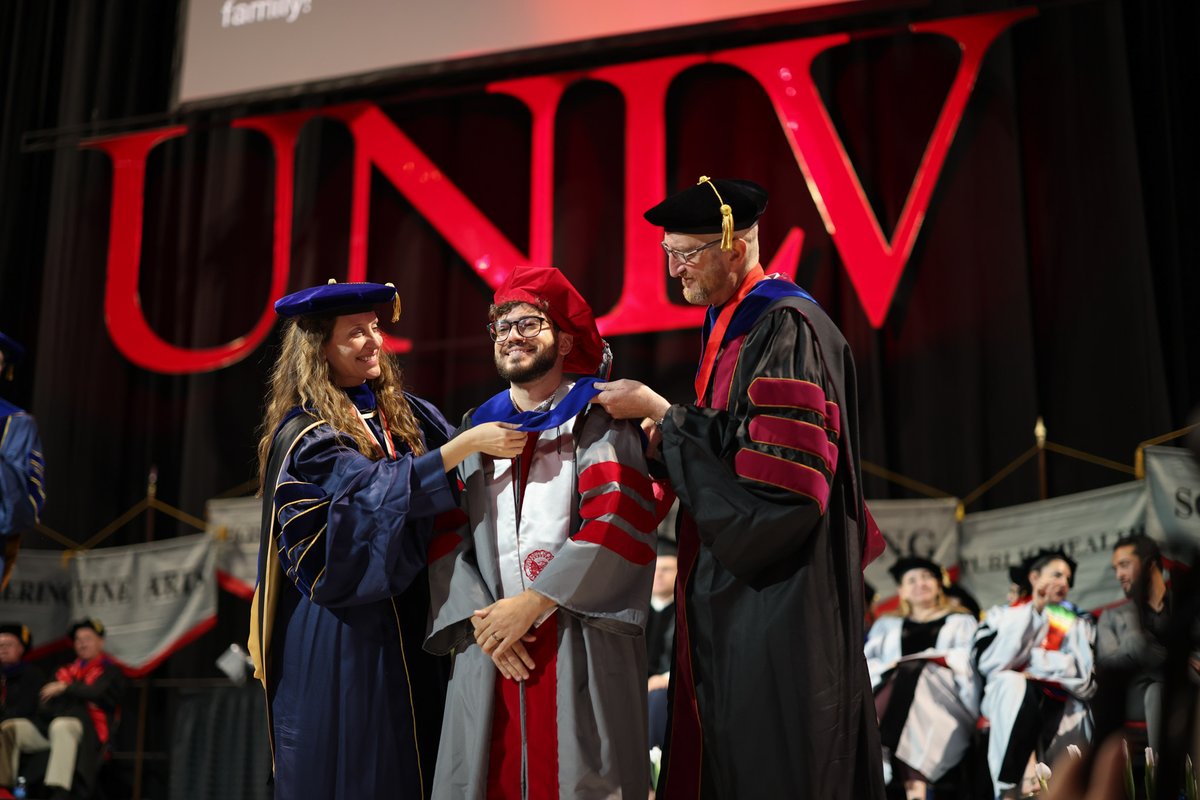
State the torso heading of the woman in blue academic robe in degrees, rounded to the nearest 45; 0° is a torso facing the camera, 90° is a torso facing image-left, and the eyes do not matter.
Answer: approximately 315°

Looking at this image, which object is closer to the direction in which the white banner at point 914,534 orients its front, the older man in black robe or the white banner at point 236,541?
the older man in black robe

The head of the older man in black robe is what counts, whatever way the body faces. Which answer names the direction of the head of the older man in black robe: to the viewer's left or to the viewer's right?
to the viewer's left

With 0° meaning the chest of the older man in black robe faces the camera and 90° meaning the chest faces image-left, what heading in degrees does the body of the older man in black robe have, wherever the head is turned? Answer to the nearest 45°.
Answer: approximately 90°
